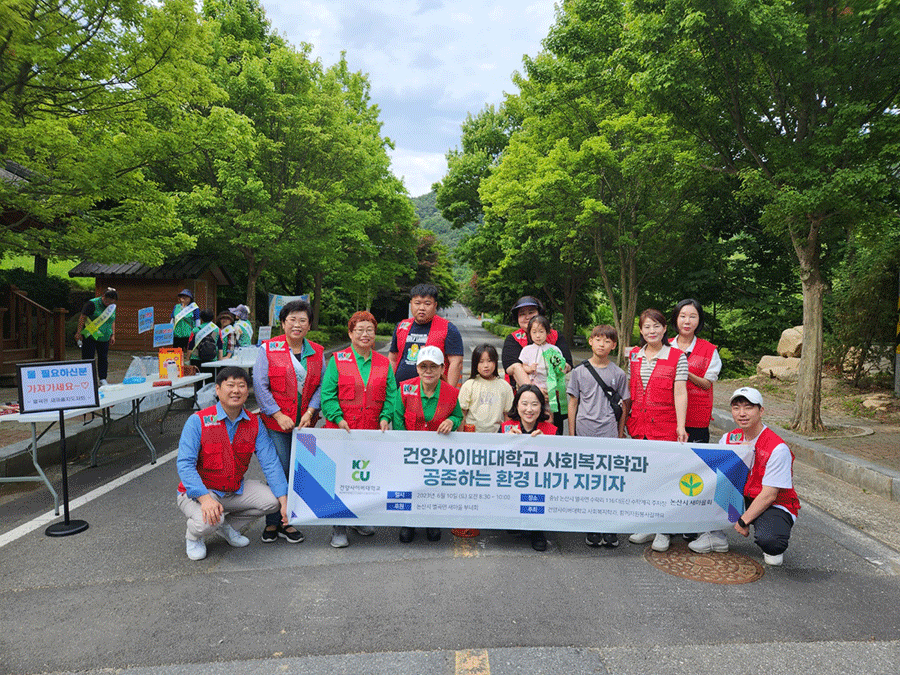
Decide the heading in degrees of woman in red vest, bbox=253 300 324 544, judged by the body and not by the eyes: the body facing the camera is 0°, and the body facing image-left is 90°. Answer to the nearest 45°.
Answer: approximately 315°

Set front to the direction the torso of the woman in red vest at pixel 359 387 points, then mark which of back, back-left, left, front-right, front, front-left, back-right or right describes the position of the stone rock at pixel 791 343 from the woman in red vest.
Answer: back-left

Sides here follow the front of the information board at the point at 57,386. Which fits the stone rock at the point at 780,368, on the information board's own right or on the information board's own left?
on the information board's own left

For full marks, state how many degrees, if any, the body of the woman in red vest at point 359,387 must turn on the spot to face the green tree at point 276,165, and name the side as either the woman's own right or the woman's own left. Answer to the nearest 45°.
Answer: approximately 180°

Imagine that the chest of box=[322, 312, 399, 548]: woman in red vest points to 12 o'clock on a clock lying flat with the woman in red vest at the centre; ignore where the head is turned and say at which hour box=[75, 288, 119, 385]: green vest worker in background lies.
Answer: The green vest worker in background is roughly at 5 o'clock from the woman in red vest.

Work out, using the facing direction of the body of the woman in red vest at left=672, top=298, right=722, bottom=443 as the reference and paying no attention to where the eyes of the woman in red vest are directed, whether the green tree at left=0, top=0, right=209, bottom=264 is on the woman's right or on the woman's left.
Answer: on the woman's right

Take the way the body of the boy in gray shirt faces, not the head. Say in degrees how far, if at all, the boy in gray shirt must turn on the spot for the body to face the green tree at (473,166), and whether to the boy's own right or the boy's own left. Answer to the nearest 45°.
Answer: approximately 180°

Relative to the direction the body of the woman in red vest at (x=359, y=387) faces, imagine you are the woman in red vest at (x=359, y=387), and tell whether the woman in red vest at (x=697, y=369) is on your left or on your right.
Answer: on your left
